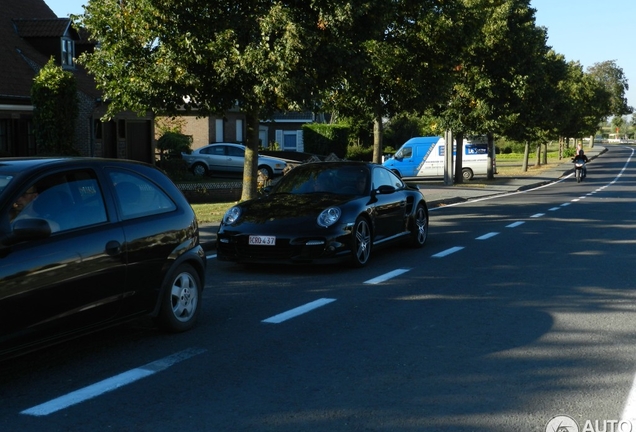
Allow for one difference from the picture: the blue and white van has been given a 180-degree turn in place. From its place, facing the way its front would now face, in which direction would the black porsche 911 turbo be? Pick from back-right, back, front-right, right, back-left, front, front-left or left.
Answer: right

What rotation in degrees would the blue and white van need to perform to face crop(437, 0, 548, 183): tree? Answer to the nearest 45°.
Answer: approximately 135° to its left

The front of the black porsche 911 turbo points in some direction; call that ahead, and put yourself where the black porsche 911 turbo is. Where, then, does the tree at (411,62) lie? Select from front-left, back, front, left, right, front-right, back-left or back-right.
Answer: back-right

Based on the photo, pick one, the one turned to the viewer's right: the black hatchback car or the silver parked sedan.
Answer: the silver parked sedan

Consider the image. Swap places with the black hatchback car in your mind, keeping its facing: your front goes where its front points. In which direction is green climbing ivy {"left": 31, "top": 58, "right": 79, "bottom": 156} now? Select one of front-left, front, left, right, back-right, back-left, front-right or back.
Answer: back-right

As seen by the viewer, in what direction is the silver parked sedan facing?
to the viewer's right

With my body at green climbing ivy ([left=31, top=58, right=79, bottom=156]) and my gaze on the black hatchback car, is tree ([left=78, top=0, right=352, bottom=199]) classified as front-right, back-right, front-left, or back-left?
front-left

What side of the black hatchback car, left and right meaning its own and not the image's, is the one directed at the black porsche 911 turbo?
back

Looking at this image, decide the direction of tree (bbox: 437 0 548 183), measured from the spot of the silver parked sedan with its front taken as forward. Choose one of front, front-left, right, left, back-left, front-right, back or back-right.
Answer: front

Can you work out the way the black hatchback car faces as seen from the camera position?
facing the viewer and to the left of the viewer

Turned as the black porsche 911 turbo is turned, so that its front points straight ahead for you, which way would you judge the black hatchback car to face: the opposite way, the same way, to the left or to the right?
the same way

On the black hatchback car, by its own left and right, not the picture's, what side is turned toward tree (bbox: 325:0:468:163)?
back

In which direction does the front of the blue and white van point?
to the viewer's left

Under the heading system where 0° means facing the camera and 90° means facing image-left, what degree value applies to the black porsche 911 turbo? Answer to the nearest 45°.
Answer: approximately 45°

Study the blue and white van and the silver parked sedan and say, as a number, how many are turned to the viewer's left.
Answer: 1

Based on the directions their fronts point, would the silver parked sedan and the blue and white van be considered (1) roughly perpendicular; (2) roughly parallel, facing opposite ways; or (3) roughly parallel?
roughly parallel, facing opposite ways

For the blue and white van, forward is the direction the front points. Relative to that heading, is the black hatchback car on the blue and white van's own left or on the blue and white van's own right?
on the blue and white van's own left

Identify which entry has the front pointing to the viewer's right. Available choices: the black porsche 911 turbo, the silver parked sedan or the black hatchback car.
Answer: the silver parked sedan
